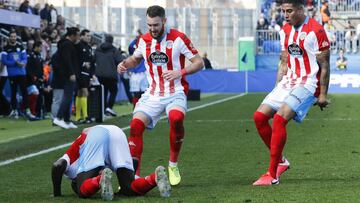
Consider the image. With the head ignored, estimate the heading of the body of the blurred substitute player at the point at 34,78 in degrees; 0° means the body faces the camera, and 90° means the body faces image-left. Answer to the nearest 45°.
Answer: approximately 315°

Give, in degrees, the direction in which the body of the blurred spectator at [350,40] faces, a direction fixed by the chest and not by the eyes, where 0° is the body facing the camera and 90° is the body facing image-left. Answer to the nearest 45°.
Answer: approximately 0°

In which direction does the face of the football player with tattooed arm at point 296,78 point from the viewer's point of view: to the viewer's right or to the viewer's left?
to the viewer's left

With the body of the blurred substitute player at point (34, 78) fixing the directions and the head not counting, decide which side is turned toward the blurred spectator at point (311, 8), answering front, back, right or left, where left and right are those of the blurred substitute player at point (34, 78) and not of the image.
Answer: left

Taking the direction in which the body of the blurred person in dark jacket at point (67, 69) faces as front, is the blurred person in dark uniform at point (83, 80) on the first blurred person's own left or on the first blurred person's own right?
on the first blurred person's own left

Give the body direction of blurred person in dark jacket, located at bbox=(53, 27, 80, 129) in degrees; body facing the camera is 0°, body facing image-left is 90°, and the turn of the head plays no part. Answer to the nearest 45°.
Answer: approximately 270°

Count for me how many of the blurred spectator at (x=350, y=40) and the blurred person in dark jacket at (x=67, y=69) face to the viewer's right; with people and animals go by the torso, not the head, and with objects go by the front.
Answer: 1

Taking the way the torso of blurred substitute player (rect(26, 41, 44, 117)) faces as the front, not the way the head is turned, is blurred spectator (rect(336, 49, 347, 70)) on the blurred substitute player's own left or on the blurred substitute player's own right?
on the blurred substitute player's own left
